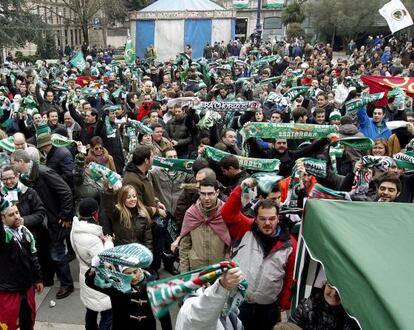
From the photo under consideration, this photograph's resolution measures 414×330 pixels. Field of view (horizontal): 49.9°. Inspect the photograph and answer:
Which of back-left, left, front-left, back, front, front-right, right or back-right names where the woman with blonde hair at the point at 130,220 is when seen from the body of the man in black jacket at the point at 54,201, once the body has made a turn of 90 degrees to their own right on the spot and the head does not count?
back-right

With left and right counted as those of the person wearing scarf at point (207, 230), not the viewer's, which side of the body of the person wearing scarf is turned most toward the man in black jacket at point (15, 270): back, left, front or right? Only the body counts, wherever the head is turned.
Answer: right

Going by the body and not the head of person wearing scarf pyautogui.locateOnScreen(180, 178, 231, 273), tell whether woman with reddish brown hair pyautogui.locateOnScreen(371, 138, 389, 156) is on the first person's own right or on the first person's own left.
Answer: on the first person's own left

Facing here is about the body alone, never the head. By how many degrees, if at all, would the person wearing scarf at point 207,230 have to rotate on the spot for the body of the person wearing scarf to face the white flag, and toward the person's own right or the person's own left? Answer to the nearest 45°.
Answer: approximately 135° to the person's own left

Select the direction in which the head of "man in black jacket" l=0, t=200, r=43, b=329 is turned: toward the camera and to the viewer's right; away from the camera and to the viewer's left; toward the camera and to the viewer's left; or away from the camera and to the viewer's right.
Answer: toward the camera and to the viewer's right

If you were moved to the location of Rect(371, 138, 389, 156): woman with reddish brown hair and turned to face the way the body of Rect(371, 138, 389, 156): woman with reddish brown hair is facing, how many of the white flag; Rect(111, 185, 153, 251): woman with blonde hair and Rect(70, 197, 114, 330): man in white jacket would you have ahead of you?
2

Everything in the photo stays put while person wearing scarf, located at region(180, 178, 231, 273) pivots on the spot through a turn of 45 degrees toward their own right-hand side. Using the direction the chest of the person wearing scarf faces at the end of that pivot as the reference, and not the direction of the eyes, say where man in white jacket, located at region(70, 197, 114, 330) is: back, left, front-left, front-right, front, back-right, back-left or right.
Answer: front-right

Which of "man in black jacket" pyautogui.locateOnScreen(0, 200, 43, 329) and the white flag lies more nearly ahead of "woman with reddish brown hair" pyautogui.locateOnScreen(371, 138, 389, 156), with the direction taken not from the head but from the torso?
the man in black jacket

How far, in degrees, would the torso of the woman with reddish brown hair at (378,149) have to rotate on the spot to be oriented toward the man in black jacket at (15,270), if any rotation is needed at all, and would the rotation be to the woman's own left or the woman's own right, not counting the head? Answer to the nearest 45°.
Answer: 0° — they already face them
